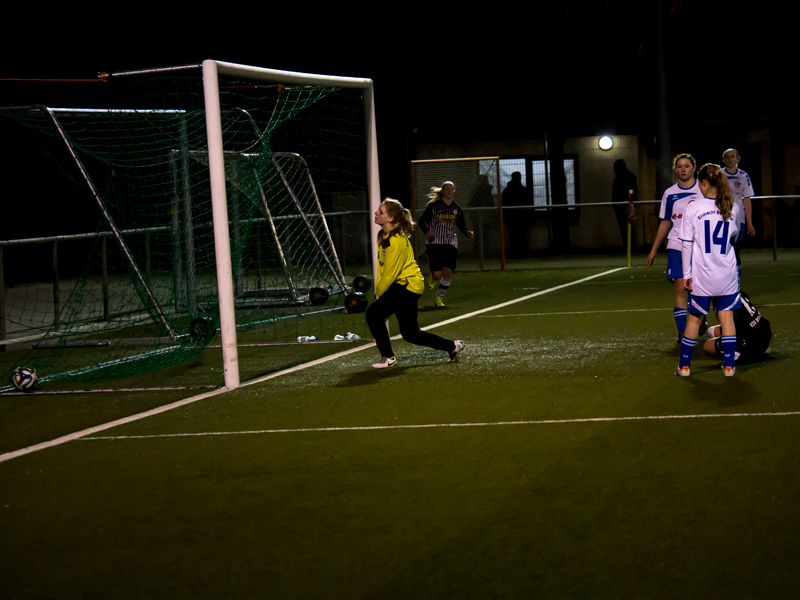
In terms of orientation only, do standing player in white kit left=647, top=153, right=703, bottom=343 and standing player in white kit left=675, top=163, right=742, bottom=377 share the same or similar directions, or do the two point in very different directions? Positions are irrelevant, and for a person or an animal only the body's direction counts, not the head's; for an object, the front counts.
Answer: very different directions

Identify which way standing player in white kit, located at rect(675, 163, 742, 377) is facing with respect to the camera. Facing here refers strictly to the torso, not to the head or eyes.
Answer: away from the camera

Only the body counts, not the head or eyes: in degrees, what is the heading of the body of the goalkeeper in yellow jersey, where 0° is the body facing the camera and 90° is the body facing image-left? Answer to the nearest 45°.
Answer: approximately 90°

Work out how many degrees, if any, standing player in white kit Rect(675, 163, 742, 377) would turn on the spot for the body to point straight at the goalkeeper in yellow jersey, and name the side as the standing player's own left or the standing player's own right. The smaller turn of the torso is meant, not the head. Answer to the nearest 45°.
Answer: approximately 90° to the standing player's own left

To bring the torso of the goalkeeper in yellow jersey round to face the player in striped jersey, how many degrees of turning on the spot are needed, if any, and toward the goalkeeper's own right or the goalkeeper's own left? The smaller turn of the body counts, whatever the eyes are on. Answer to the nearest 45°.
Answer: approximately 90° to the goalkeeper's own right

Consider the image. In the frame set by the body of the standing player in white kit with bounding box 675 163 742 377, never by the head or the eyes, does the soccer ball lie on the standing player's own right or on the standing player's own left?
on the standing player's own left
